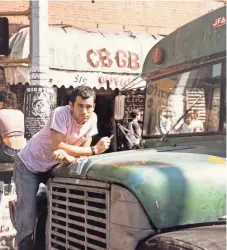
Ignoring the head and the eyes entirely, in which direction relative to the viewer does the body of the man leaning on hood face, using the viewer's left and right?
facing the viewer and to the right of the viewer

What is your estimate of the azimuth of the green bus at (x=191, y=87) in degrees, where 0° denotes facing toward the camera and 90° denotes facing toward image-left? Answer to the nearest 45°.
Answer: approximately 45°

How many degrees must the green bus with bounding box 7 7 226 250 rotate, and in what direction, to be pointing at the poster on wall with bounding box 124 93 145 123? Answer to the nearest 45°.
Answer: approximately 135° to its right

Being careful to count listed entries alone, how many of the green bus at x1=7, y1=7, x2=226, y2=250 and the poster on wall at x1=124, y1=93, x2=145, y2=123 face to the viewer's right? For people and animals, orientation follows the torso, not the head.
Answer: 0

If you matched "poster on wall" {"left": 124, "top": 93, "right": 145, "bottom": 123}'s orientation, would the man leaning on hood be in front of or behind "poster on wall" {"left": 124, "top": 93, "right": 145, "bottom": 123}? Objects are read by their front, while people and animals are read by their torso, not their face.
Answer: in front

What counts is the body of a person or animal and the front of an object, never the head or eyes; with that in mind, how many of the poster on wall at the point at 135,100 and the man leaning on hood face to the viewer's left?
0

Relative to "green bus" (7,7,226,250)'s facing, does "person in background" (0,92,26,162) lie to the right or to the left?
on its right

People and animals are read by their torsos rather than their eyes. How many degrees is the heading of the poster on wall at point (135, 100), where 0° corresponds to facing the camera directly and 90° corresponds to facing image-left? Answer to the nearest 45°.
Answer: approximately 0°
